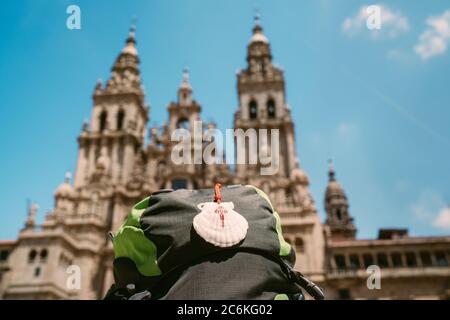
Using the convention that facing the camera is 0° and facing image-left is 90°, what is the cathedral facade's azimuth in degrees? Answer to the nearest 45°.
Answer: approximately 0°
